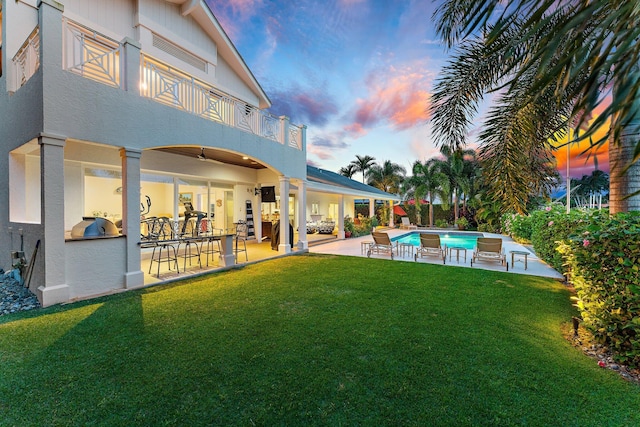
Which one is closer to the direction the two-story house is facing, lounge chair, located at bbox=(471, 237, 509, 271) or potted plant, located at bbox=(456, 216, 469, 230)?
the lounge chair

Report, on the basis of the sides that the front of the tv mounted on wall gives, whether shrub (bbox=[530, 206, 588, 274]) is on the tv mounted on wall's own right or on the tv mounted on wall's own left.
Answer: on the tv mounted on wall's own left

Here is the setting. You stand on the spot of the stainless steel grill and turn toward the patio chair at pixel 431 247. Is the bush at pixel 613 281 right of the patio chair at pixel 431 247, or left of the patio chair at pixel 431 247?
right

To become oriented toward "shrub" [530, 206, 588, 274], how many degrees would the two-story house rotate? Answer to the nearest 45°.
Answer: approximately 45° to its left

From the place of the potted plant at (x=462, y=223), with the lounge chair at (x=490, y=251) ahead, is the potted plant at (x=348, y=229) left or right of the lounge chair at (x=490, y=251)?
right

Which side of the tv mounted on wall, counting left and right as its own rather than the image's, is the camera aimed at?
front

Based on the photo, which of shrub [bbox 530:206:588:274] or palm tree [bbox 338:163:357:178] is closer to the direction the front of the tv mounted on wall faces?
the shrub

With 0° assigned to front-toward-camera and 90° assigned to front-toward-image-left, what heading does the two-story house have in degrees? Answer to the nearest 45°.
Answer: approximately 315°
